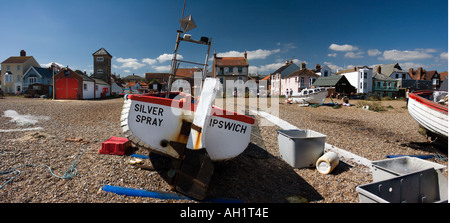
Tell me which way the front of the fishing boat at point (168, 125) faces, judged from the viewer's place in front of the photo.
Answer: facing away from the viewer

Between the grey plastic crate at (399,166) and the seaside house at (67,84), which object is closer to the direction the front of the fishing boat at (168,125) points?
the seaside house

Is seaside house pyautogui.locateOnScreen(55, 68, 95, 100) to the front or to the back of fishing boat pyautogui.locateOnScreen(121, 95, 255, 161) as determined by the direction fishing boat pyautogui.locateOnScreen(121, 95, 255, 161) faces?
to the front

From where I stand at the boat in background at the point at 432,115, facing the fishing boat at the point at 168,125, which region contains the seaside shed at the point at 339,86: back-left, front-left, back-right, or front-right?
back-right
